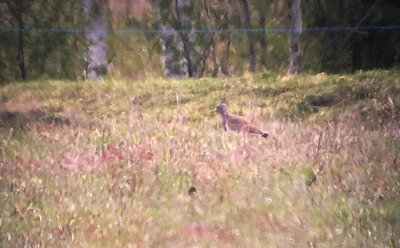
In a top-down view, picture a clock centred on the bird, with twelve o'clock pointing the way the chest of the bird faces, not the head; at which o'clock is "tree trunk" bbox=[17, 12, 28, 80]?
The tree trunk is roughly at 2 o'clock from the bird.

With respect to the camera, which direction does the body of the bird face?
to the viewer's left
